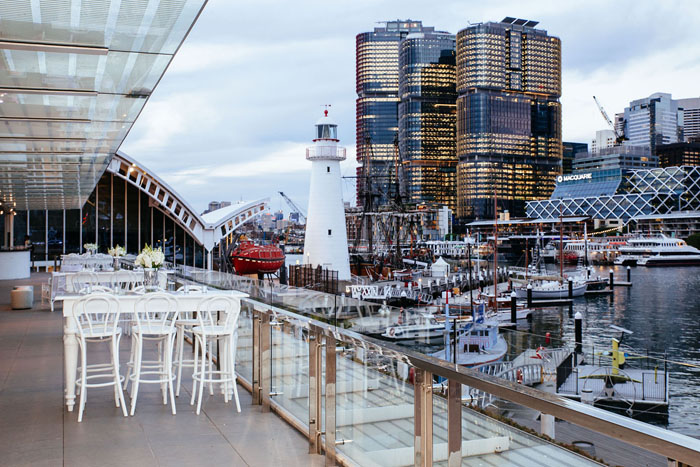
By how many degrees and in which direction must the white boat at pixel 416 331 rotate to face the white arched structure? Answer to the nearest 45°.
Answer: approximately 45° to its right

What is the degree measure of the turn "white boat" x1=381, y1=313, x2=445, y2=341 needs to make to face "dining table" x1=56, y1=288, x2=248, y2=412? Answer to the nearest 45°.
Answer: approximately 45° to its right

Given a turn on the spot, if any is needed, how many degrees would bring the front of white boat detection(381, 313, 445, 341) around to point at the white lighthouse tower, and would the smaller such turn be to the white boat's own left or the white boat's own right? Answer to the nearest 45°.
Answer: approximately 90° to the white boat's own left

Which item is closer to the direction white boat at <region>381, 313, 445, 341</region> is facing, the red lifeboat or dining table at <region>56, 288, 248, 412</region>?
the dining table
